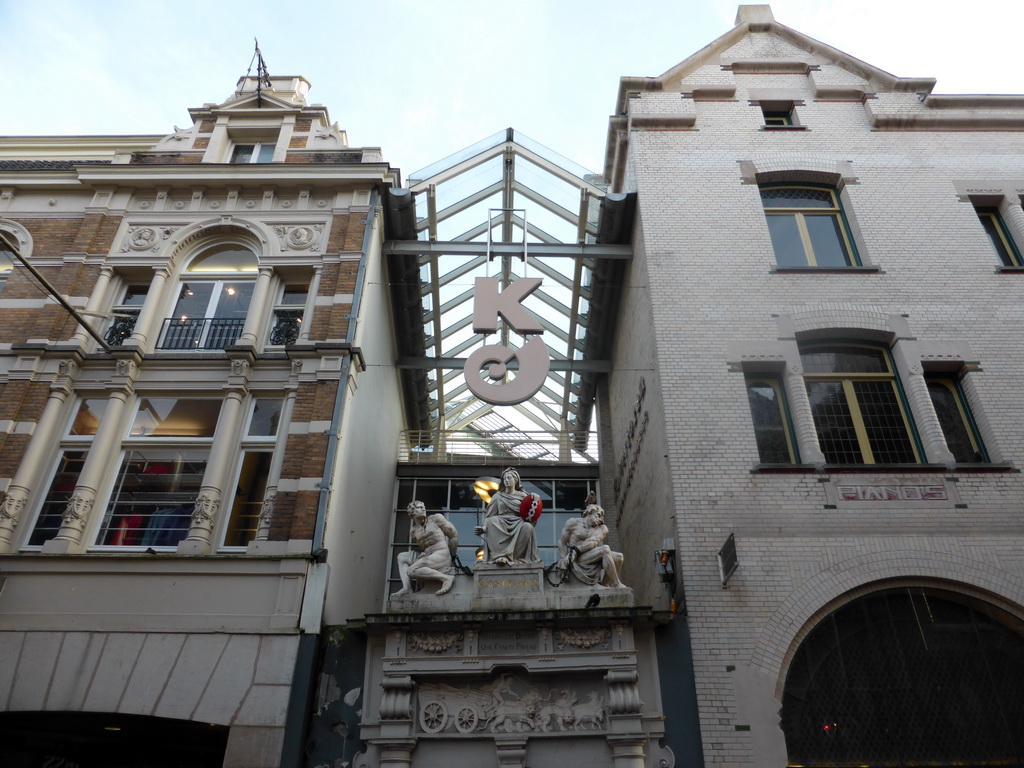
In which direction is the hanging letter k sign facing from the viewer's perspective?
toward the camera

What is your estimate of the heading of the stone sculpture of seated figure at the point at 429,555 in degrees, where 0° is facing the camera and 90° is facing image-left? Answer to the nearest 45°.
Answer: approximately 45°

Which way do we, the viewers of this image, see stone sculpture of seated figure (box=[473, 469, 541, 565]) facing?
facing the viewer

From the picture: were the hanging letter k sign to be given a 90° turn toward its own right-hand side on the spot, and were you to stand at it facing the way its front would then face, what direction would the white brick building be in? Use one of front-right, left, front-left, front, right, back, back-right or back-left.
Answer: back

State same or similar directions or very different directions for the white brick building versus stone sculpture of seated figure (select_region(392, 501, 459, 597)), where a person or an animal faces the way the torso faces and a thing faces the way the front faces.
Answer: same or similar directions

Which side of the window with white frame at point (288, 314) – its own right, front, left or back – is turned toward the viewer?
front

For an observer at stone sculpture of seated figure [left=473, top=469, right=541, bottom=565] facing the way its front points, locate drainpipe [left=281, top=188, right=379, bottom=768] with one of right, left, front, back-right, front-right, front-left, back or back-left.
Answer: right

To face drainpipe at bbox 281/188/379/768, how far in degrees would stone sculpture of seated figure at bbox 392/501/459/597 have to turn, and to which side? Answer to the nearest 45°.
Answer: approximately 45° to its right

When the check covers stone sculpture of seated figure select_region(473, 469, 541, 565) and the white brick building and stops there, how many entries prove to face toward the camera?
2

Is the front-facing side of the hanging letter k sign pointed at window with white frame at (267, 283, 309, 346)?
no

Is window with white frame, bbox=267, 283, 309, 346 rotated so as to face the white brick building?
no

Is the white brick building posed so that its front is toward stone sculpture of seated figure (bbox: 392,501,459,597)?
no

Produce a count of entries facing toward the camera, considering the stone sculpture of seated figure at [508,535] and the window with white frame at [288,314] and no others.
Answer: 2

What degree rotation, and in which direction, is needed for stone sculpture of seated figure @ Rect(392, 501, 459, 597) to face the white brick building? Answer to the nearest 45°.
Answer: approximately 135° to its left
